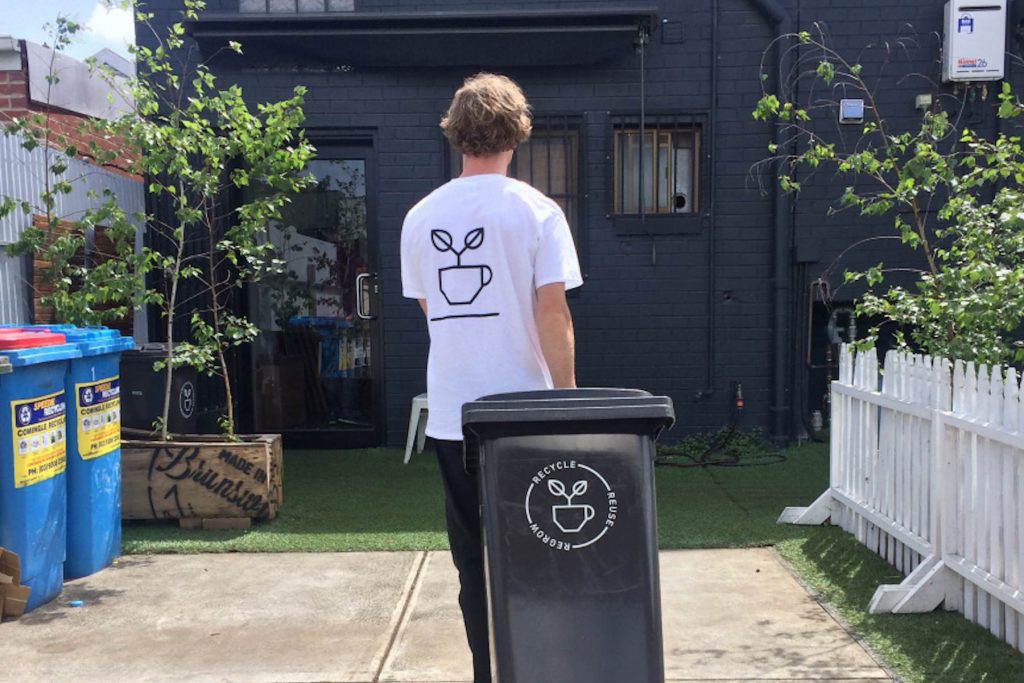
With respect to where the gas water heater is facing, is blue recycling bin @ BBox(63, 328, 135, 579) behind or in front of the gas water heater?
in front

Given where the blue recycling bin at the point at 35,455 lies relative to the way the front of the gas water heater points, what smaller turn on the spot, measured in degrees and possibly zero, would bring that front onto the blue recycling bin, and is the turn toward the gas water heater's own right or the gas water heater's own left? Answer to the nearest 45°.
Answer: approximately 45° to the gas water heater's own right

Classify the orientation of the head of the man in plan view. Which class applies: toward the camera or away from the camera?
away from the camera

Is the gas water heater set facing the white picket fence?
yes

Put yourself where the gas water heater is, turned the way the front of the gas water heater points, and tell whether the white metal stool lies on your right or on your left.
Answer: on your right

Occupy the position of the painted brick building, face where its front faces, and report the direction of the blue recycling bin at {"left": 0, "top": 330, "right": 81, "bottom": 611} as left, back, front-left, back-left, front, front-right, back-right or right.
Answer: front-right

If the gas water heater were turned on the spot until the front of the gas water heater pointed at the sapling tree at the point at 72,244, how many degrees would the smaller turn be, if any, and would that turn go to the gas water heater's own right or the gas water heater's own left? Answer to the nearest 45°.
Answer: approximately 45° to the gas water heater's own right

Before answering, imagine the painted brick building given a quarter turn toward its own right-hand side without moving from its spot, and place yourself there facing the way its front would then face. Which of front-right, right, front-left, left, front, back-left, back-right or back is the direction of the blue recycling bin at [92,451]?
front-left

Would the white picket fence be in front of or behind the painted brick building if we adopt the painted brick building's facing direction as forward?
in front

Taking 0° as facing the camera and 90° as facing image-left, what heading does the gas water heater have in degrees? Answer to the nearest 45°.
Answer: approximately 0°

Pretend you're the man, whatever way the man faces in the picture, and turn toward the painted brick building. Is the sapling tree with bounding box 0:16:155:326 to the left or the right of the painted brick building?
left

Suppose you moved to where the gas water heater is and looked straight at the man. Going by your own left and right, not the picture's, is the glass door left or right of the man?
right
